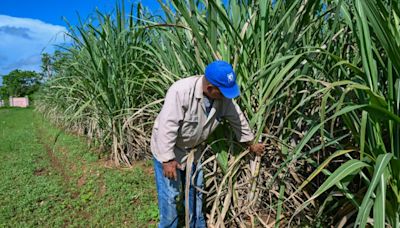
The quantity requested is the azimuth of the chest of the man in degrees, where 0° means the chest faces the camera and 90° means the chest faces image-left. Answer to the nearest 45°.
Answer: approximately 315°

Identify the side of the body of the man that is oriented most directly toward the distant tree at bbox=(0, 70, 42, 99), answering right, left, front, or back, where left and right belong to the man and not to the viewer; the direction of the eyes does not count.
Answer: back
